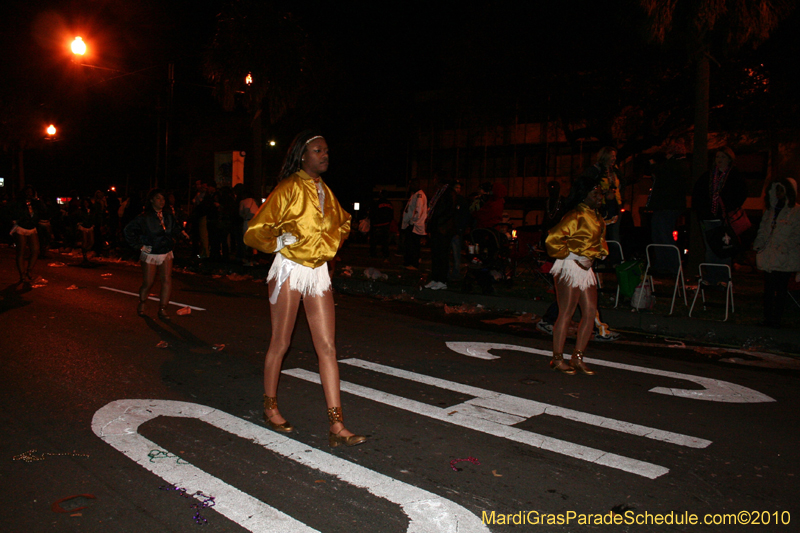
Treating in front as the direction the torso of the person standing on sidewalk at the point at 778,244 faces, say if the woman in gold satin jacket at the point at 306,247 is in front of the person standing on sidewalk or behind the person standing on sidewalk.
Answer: in front

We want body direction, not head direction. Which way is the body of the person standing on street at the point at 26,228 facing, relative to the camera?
toward the camera

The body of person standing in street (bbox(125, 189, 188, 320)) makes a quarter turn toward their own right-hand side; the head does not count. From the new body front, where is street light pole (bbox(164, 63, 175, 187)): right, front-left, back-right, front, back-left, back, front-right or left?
back-right

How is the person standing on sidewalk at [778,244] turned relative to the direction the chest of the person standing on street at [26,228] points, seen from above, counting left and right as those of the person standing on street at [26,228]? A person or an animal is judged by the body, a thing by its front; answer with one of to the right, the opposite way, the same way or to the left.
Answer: to the right

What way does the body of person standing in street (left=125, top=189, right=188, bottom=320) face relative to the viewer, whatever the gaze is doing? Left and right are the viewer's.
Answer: facing the viewer and to the right of the viewer

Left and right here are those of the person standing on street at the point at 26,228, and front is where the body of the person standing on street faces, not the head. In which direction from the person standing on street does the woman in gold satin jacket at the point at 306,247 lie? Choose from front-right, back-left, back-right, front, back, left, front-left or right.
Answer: front

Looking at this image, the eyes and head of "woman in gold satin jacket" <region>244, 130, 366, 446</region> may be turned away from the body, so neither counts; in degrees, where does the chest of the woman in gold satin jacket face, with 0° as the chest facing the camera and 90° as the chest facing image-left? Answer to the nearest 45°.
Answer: approximately 315°

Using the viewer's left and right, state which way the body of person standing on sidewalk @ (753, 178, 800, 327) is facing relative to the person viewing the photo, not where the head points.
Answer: facing the viewer and to the left of the viewer

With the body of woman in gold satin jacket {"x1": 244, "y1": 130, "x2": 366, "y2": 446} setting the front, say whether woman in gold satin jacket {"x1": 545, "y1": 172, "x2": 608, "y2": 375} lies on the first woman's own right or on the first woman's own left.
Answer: on the first woman's own left

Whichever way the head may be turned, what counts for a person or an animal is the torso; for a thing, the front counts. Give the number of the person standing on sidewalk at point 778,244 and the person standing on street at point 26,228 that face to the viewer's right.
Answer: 0

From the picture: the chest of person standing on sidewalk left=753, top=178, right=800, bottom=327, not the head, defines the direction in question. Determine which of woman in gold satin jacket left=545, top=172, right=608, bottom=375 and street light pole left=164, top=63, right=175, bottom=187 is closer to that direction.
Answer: the woman in gold satin jacket

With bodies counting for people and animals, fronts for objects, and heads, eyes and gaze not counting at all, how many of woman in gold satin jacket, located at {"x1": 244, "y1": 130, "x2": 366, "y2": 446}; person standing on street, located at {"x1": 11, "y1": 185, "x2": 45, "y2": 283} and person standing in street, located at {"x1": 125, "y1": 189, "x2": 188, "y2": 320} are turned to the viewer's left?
0
